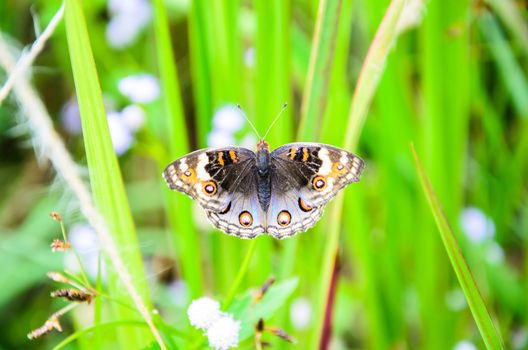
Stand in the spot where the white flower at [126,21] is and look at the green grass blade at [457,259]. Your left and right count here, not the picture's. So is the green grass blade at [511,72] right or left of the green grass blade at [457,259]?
left

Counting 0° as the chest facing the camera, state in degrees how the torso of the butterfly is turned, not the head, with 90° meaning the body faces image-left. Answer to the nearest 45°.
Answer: approximately 180°
